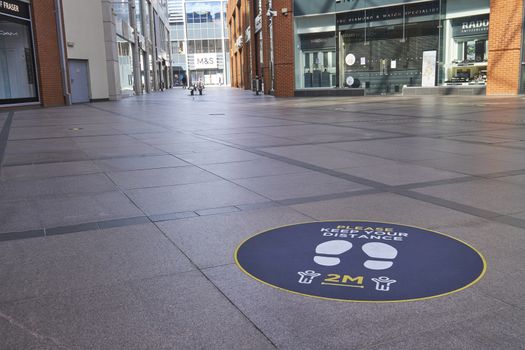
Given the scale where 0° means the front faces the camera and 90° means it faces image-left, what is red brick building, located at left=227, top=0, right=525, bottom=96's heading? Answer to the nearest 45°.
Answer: approximately 0°

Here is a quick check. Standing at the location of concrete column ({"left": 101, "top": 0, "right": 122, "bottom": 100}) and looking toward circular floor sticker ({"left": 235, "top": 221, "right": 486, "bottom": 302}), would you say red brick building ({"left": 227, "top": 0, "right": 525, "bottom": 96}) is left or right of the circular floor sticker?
left

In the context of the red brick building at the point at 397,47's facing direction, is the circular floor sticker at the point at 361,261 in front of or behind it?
in front

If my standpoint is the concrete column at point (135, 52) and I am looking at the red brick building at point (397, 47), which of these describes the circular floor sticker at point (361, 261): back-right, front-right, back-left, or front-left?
front-right

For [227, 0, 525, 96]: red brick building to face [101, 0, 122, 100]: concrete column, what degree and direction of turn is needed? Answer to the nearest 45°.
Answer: approximately 90° to its right

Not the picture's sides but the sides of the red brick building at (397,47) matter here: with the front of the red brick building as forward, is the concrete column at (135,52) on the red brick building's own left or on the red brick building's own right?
on the red brick building's own right
